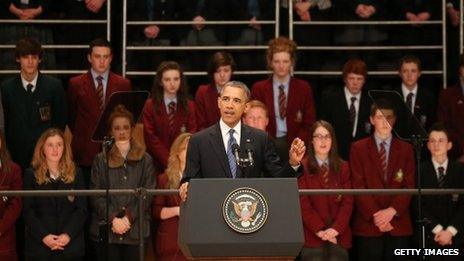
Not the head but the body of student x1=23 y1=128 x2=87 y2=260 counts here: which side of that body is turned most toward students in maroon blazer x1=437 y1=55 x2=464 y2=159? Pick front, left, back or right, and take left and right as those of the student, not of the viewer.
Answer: left

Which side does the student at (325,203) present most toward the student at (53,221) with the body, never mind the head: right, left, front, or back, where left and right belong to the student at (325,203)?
right

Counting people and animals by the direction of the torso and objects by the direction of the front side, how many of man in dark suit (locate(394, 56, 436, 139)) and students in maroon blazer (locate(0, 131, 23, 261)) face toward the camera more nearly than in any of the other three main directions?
2
